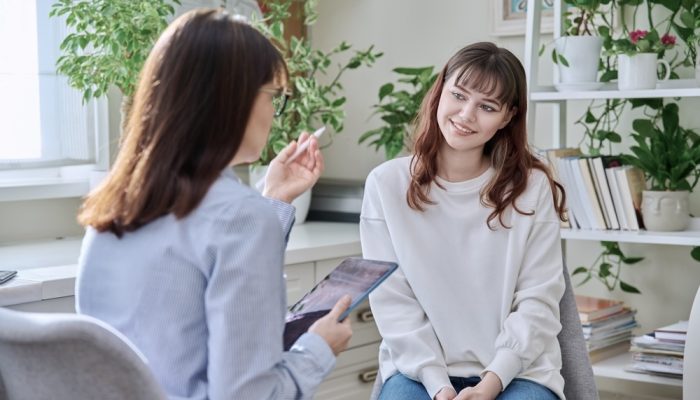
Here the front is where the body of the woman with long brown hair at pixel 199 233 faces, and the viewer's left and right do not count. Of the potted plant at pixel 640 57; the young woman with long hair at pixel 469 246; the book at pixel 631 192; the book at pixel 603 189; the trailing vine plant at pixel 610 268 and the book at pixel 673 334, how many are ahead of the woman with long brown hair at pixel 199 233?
6

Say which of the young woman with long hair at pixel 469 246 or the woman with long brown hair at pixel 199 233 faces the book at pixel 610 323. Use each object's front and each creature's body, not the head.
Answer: the woman with long brown hair at pixel 199 233

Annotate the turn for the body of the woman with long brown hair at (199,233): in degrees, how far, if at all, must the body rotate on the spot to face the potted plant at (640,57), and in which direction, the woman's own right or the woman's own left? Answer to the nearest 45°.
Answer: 0° — they already face it

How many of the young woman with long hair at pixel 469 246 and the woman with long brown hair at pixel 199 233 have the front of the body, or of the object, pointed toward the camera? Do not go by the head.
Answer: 1

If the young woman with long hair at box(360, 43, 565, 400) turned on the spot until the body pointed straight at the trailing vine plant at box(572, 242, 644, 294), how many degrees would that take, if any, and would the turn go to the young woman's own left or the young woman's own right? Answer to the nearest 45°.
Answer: approximately 135° to the young woman's own left

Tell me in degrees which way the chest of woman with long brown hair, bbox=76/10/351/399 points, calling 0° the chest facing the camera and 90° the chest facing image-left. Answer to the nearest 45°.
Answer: approximately 225°

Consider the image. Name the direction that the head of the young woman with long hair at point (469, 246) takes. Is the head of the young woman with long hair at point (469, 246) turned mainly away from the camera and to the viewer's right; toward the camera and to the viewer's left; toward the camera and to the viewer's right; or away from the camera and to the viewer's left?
toward the camera and to the viewer's left

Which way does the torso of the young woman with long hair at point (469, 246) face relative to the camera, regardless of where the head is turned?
toward the camera

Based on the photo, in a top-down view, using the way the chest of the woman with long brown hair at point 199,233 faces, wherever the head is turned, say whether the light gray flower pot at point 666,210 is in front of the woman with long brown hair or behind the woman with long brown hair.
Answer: in front

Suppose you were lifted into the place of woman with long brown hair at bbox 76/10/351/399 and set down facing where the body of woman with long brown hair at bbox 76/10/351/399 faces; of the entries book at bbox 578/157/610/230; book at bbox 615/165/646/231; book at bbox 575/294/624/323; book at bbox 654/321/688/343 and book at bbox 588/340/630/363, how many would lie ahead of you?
5

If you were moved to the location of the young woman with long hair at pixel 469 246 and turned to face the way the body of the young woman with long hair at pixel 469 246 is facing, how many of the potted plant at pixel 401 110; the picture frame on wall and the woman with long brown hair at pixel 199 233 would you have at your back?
2

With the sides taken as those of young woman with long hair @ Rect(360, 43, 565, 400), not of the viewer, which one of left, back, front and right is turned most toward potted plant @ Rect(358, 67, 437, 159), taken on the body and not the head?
back

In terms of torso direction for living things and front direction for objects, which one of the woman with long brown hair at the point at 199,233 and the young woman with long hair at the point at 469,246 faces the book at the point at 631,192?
the woman with long brown hair at the point at 199,233

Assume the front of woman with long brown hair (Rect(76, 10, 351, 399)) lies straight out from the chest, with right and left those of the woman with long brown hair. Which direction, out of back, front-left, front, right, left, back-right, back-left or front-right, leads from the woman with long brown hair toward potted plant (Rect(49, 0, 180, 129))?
front-left

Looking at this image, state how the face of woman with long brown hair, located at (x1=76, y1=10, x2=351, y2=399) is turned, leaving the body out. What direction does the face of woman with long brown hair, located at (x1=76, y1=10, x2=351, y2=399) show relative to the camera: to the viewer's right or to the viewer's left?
to the viewer's right

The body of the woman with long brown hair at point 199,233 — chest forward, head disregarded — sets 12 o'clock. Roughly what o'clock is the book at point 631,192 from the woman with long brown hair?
The book is roughly at 12 o'clock from the woman with long brown hair.

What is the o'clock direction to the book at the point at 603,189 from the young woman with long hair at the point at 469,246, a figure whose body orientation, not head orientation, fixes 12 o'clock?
The book is roughly at 7 o'clock from the young woman with long hair.
